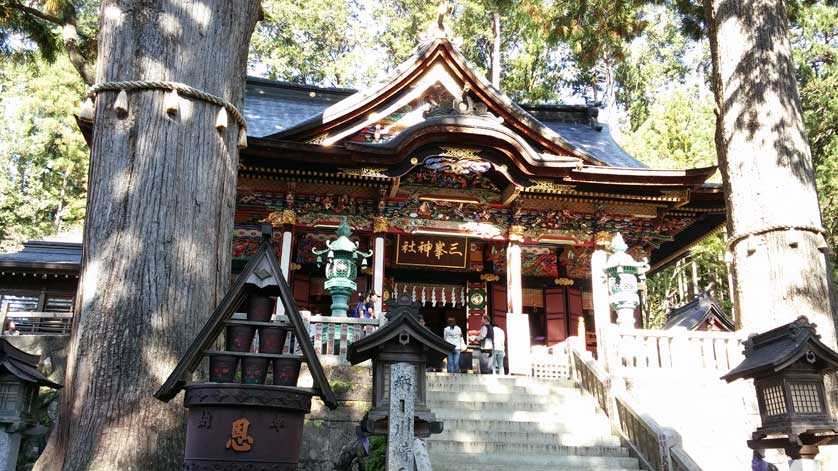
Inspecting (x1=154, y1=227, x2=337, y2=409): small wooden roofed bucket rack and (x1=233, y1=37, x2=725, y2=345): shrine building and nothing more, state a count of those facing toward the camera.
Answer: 2

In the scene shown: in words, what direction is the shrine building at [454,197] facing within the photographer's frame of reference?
facing the viewer

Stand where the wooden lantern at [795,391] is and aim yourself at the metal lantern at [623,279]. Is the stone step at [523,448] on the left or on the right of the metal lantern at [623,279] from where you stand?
left

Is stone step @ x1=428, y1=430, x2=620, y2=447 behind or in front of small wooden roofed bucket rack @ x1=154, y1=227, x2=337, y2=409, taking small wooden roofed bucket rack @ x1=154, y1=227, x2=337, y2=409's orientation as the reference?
behind

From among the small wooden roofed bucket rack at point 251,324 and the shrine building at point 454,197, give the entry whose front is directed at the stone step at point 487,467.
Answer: the shrine building

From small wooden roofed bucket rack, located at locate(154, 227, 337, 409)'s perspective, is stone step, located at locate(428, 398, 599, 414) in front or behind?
behind

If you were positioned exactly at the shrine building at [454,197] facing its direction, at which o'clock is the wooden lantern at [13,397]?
The wooden lantern is roughly at 1 o'clock from the shrine building.

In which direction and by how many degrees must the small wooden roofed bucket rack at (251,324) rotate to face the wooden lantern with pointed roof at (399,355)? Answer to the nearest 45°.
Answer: approximately 135° to its left

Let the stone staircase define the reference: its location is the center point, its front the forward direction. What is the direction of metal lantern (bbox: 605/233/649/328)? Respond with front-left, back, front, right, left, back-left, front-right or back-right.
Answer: back-left

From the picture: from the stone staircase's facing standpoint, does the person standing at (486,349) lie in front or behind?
behind

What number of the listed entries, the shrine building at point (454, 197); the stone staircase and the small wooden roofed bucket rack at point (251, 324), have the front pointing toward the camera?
3

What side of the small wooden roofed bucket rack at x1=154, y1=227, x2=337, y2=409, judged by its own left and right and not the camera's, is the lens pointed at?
front

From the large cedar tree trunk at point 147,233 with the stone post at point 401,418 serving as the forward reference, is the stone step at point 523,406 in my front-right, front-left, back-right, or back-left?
front-left

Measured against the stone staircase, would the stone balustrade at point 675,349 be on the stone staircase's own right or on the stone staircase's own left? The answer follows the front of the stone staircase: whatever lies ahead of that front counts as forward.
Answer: on the stone staircase's own left
